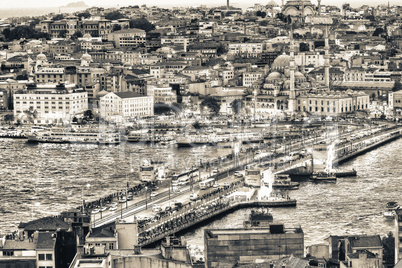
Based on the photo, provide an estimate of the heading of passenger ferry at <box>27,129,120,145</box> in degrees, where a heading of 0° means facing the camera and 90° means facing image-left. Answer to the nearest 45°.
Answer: approximately 90°

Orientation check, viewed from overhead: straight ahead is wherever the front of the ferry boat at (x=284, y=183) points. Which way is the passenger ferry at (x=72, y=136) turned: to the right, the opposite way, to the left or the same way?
the opposite way

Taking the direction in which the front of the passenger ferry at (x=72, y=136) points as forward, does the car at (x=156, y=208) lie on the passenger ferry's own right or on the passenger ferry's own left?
on the passenger ferry's own left
